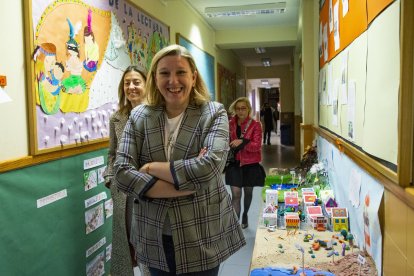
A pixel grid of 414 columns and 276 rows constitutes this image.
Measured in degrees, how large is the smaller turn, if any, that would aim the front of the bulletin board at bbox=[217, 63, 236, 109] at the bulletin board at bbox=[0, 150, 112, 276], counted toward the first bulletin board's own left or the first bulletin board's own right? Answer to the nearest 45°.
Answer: approximately 90° to the first bulletin board's own right

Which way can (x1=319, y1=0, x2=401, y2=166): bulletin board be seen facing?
to the viewer's left

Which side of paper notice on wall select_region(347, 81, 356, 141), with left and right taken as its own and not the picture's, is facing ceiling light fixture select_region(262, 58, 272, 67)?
right

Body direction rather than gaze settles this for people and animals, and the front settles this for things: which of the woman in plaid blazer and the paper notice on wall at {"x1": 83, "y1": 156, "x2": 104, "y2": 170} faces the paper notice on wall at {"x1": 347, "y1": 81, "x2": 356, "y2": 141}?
the paper notice on wall at {"x1": 83, "y1": 156, "x2": 104, "y2": 170}

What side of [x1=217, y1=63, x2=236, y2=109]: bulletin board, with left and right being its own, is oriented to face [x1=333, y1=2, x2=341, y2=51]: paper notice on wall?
right

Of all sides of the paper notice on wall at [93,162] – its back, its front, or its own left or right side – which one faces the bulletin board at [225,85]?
left

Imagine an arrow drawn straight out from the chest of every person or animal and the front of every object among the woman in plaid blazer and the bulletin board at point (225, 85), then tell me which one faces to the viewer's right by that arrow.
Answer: the bulletin board

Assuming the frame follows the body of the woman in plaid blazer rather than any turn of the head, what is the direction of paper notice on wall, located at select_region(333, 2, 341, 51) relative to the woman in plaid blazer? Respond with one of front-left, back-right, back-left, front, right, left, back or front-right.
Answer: back-left

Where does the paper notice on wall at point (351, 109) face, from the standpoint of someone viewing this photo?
facing to the left of the viewer

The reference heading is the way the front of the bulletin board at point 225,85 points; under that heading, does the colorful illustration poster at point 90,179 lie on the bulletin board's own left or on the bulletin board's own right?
on the bulletin board's own right

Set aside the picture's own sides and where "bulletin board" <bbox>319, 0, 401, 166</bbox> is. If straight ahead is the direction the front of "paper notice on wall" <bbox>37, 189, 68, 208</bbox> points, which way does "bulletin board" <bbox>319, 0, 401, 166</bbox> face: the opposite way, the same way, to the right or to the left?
the opposite way
